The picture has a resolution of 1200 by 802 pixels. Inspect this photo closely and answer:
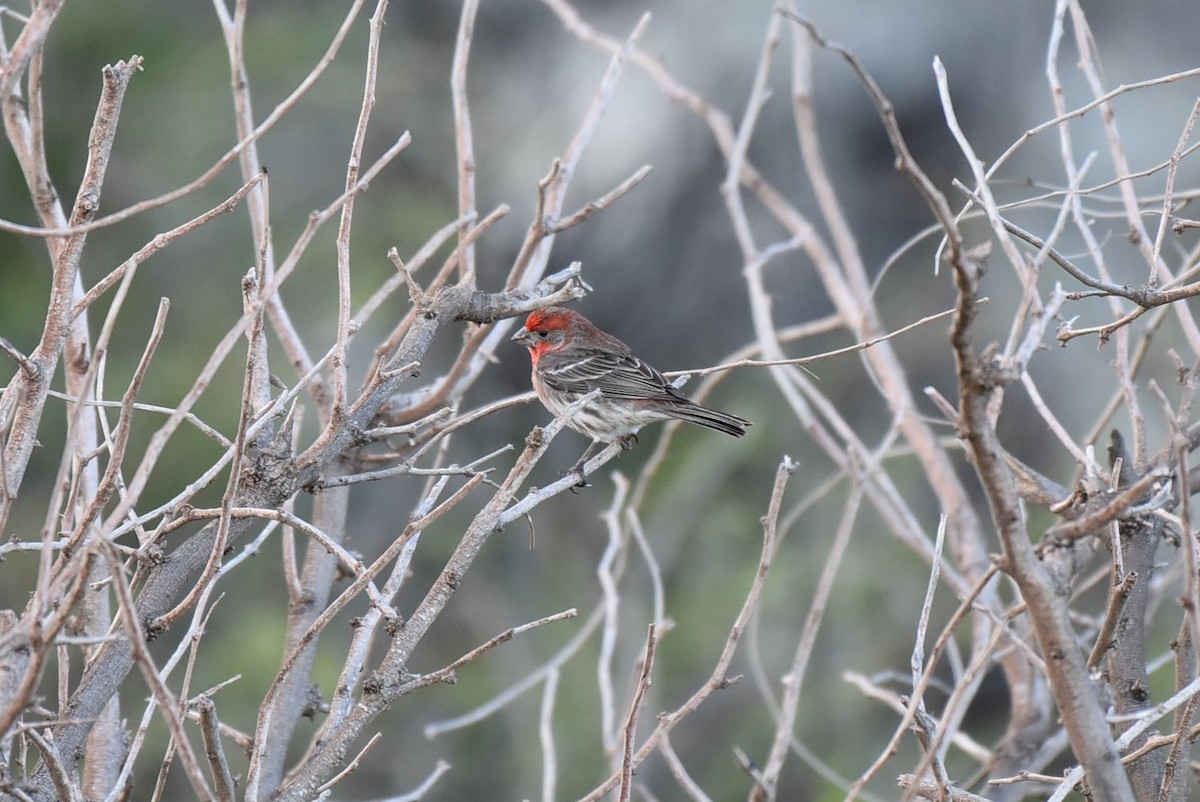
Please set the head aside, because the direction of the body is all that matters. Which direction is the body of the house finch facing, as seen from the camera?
to the viewer's left
